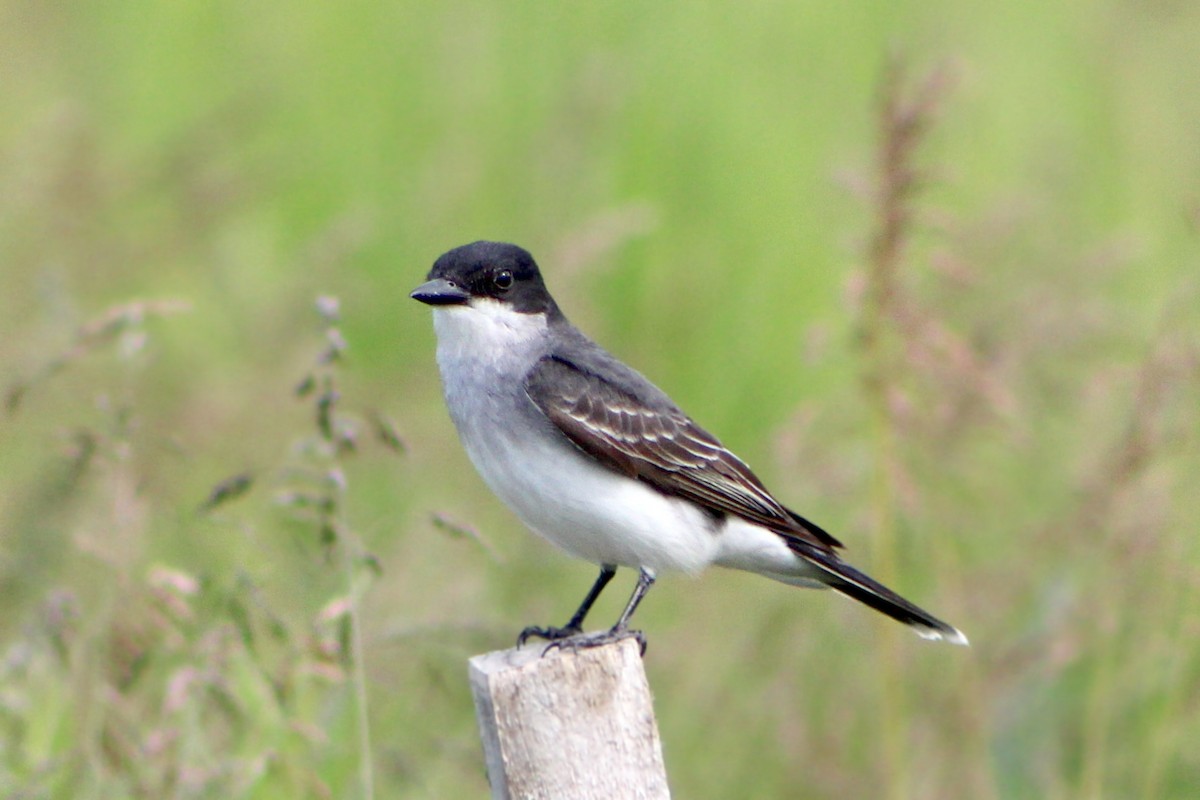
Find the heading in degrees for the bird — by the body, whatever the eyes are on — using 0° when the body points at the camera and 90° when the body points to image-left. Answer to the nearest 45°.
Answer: approximately 90°
